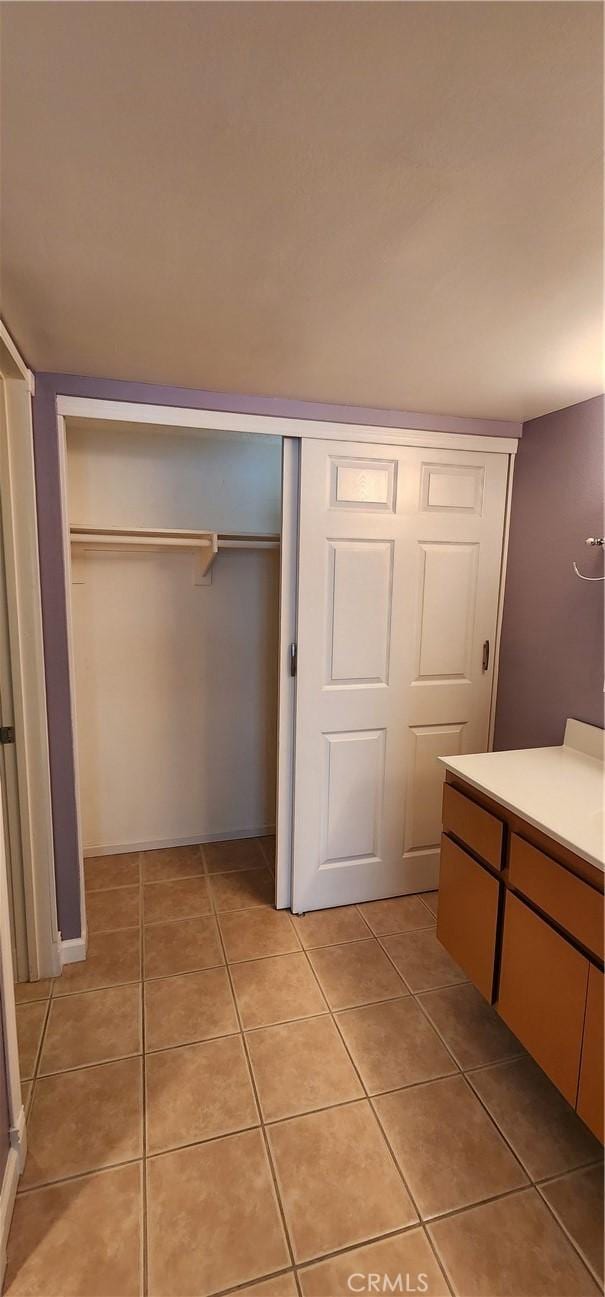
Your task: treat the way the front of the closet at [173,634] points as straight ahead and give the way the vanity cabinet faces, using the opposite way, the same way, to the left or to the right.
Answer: to the right

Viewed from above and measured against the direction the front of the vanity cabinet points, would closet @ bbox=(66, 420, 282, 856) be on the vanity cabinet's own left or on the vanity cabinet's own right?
on the vanity cabinet's own right

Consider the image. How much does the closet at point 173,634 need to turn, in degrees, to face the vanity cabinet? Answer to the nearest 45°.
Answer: approximately 45° to its left

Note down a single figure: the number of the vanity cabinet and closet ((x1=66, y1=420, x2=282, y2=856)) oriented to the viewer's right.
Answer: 0

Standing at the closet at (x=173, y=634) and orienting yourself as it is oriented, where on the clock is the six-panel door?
The six-panel door is roughly at 10 o'clock from the closet.

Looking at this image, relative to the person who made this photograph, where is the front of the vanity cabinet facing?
facing the viewer and to the left of the viewer

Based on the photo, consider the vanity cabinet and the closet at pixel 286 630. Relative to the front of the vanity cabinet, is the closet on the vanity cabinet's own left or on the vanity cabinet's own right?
on the vanity cabinet's own right

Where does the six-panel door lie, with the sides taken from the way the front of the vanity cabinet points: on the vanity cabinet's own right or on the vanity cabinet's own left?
on the vanity cabinet's own right

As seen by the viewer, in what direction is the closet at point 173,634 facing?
toward the camera
